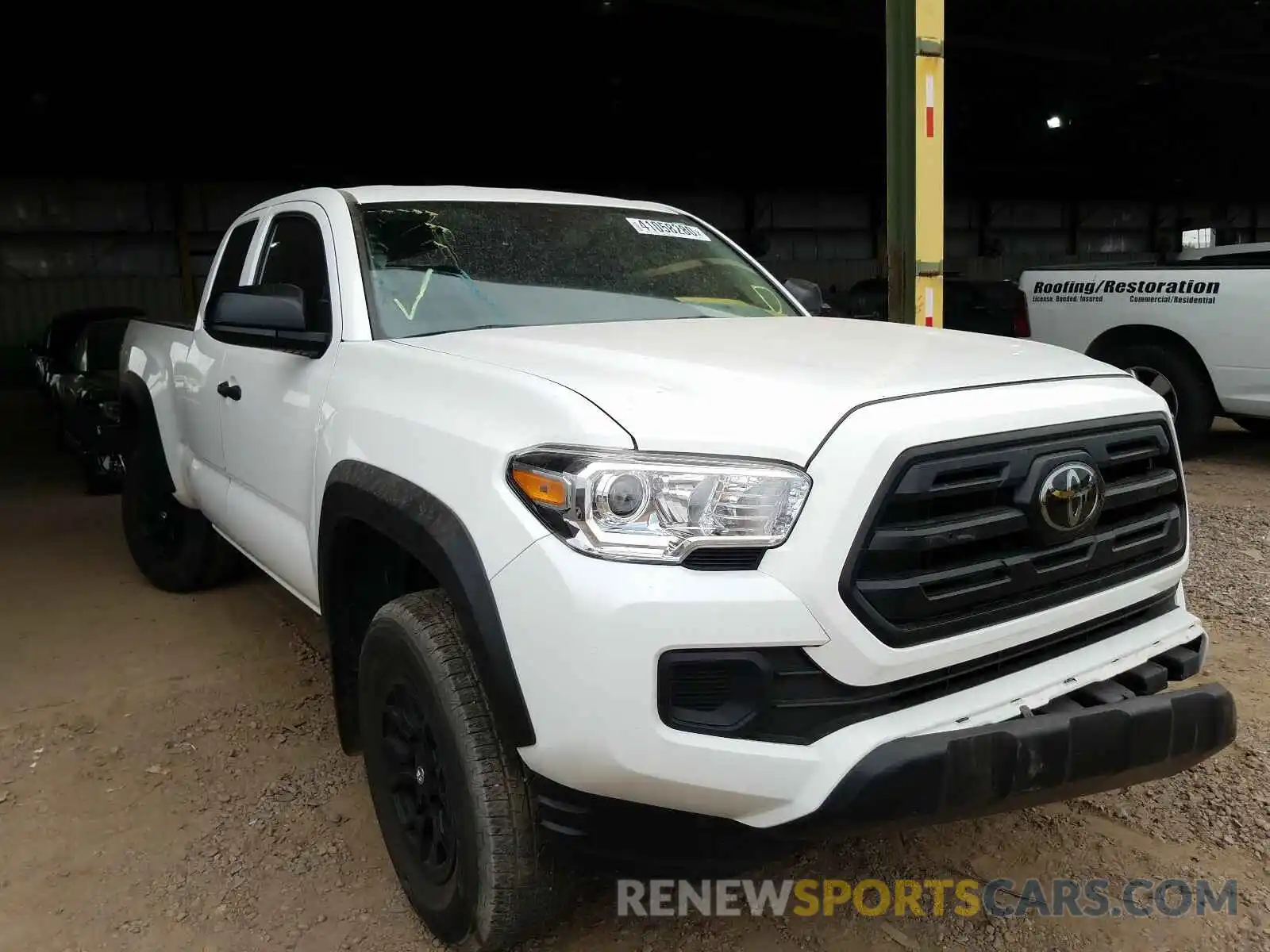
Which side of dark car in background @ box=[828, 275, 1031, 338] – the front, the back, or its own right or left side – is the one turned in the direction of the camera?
left

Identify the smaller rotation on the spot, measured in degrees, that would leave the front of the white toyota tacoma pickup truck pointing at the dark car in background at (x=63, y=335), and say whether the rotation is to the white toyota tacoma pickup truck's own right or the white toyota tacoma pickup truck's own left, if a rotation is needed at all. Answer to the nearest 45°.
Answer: approximately 180°

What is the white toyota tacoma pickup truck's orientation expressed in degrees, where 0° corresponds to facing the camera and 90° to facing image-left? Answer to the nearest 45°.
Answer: approximately 315°

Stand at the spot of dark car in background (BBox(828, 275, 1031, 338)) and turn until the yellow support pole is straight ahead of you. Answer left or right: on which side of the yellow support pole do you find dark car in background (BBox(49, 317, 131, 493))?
right

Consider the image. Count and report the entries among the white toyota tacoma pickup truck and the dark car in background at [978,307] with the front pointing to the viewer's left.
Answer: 1
